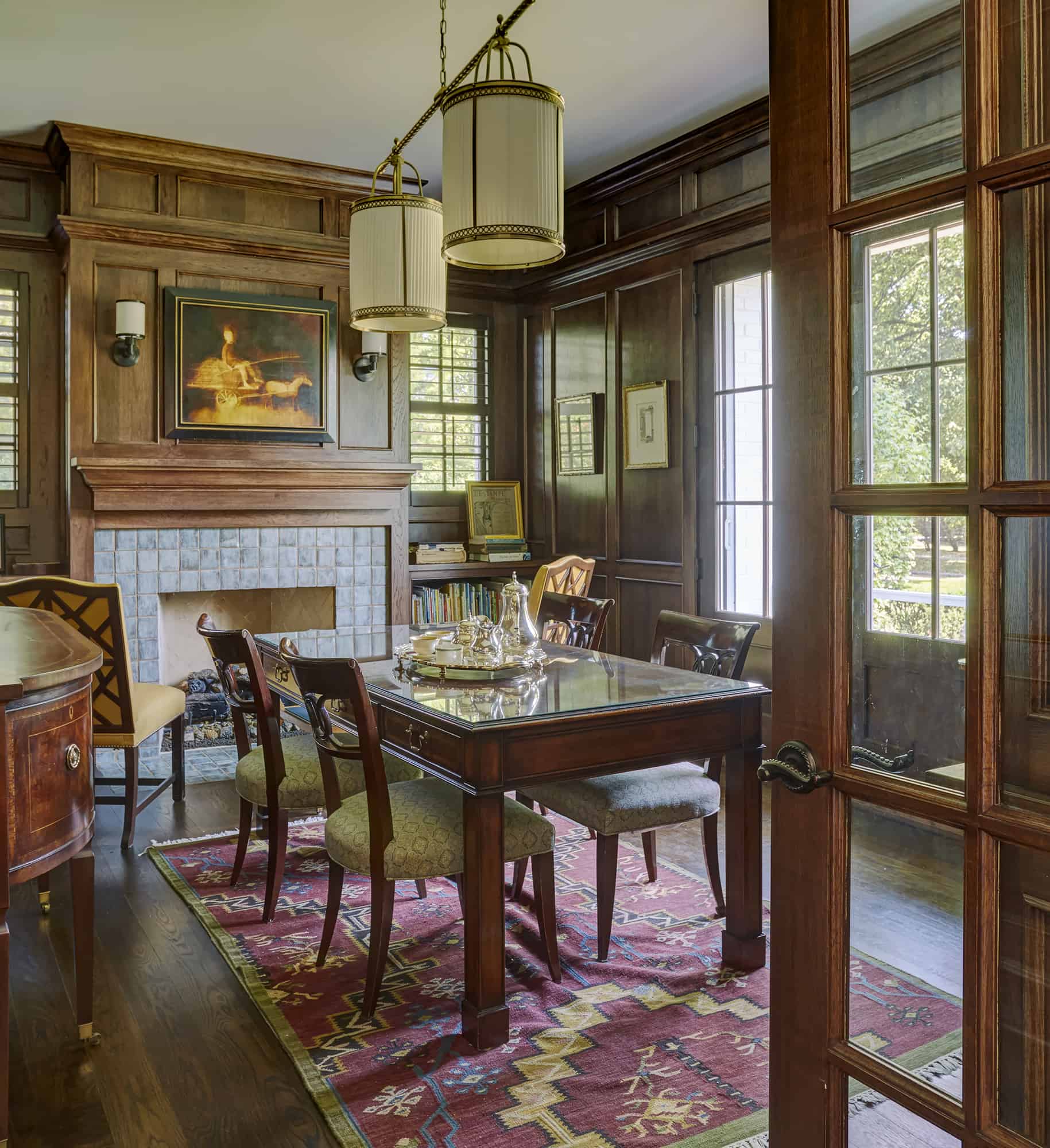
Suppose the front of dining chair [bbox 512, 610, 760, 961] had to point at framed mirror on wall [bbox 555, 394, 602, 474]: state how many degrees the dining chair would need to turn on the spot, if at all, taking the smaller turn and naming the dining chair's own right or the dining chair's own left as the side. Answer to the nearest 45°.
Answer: approximately 135° to the dining chair's own right

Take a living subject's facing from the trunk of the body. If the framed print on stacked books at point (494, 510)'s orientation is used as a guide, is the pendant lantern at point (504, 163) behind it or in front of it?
in front

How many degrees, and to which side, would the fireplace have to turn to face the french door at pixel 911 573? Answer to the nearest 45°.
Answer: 0° — it already faces it

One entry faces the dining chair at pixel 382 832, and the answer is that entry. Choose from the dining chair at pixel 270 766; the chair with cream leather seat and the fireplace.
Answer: the fireplace

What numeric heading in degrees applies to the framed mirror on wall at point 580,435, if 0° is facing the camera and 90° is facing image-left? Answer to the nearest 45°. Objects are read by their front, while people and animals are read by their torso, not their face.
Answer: approximately 45°

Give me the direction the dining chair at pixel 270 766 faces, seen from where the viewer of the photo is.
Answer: facing away from the viewer and to the right of the viewer

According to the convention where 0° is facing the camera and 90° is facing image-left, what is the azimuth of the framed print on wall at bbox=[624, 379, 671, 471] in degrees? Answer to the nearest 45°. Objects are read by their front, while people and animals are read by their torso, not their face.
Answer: approximately 45°

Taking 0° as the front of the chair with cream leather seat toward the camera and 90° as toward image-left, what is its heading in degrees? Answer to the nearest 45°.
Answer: approximately 225°

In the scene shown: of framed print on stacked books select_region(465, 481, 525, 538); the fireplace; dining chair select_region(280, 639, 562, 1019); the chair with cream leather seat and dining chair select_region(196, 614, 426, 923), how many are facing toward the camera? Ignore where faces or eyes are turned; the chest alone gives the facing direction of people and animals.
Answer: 2

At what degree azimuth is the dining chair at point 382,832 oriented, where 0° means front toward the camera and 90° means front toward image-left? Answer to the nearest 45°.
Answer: approximately 225°

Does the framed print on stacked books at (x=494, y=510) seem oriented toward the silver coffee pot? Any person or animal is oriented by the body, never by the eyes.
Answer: yes
